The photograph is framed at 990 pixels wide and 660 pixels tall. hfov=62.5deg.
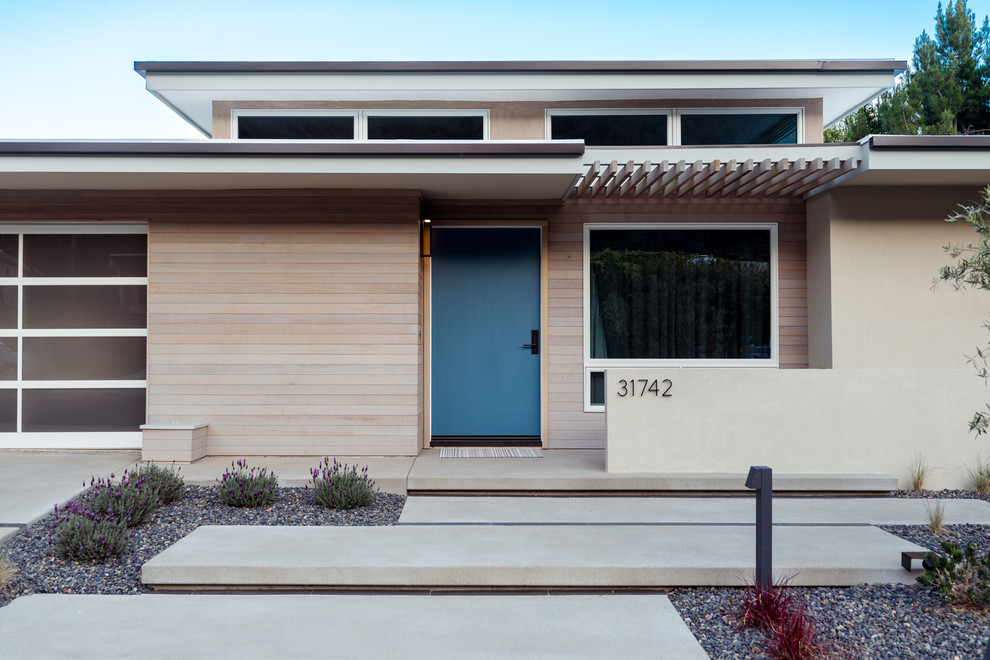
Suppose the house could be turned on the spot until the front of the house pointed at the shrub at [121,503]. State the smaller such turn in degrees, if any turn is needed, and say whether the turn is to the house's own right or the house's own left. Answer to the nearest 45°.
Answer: approximately 45° to the house's own right

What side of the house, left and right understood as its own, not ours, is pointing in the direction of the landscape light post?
front

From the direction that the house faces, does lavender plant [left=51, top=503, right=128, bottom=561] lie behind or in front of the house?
in front

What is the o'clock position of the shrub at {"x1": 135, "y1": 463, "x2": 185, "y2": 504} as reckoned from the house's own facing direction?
The shrub is roughly at 2 o'clock from the house.

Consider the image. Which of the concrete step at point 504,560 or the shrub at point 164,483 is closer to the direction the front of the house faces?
the concrete step

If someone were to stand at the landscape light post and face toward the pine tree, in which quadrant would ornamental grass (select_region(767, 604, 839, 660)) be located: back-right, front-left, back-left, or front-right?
back-right

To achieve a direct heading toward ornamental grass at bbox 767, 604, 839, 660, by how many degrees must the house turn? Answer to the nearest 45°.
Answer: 0° — it already faces it

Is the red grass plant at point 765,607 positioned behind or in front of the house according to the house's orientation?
in front

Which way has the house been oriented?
toward the camera

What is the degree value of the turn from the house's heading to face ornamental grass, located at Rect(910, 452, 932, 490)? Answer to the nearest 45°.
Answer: approximately 90° to its left

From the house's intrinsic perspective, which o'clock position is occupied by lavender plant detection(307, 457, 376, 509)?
The lavender plant is roughly at 1 o'clock from the house.
